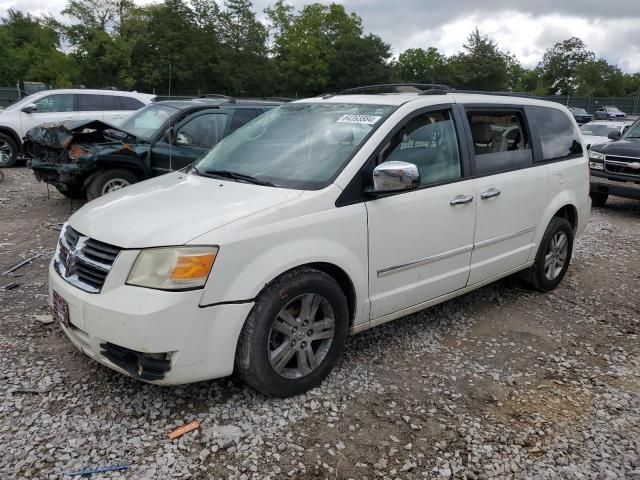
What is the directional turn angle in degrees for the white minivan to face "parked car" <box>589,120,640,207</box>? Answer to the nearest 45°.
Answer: approximately 180°

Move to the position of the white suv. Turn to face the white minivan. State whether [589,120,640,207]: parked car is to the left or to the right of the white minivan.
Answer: left

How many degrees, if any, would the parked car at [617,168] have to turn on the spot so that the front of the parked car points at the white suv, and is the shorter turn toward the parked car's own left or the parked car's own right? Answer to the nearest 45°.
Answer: approximately 45° to the parked car's own right

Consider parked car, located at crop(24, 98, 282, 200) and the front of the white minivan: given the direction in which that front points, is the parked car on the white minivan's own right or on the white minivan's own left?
on the white minivan's own right

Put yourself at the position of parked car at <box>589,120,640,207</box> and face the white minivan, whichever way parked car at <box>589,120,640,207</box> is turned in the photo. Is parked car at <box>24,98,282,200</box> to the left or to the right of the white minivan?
right

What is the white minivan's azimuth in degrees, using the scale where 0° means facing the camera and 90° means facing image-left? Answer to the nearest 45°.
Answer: approximately 45°

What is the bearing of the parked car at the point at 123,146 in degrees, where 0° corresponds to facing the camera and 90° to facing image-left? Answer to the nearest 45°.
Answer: approximately 45°

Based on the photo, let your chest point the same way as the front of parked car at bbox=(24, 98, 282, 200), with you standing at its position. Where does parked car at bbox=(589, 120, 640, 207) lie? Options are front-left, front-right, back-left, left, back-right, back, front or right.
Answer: back-left
